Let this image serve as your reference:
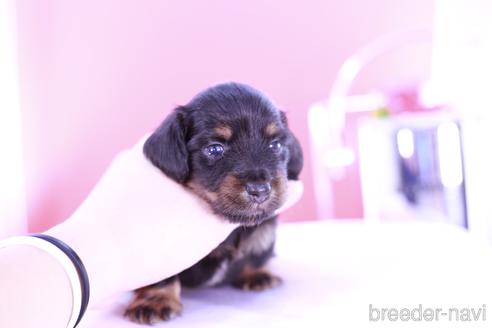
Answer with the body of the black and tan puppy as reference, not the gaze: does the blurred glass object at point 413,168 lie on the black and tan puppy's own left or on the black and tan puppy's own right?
on the black and tan puppy's own left

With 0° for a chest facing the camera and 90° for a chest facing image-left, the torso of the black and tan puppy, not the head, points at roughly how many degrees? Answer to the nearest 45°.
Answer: approximately 315°
